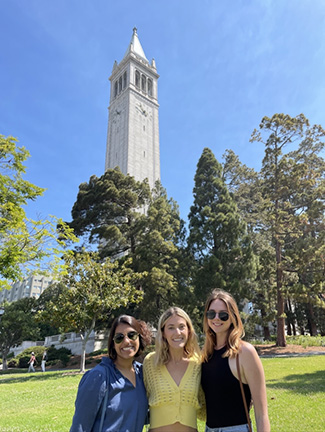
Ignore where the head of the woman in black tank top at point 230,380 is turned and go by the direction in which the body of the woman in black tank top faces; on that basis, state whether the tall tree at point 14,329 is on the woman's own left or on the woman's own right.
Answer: on the woman's own right

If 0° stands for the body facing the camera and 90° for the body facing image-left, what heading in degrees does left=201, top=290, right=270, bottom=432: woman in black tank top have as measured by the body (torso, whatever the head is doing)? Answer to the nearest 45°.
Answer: approximately 45°

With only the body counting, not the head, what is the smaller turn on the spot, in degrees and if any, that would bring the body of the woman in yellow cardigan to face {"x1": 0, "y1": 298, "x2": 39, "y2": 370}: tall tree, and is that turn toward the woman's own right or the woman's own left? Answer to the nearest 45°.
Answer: approximately 135° to the woman's own right

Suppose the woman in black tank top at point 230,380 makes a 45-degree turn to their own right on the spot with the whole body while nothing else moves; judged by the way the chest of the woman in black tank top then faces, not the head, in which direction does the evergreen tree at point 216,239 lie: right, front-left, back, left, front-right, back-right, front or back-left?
right

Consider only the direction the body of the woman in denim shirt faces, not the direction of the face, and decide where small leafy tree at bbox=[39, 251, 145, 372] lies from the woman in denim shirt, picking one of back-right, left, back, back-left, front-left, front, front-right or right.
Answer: back-left

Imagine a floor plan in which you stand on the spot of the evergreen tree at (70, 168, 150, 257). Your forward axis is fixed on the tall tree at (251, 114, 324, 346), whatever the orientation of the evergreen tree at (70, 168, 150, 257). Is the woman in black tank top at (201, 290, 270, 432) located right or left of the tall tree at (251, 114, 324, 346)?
right

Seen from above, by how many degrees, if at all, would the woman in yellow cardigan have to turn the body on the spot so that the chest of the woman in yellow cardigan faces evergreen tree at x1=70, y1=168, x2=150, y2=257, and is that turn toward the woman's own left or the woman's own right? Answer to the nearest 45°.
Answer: approximately 180°

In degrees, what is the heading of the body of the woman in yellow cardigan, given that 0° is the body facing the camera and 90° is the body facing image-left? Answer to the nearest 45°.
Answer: approximately 0°

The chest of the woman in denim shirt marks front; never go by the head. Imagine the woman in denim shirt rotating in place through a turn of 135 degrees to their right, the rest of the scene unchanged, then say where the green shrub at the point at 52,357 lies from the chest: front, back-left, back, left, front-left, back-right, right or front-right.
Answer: right

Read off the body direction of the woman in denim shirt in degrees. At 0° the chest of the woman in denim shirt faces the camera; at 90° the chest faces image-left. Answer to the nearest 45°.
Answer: approximately 315°

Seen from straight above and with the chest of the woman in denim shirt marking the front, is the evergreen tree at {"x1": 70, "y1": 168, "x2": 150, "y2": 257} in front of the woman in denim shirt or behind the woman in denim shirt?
behind

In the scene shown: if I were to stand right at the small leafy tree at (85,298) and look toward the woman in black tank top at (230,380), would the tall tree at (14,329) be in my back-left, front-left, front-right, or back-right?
back-right
